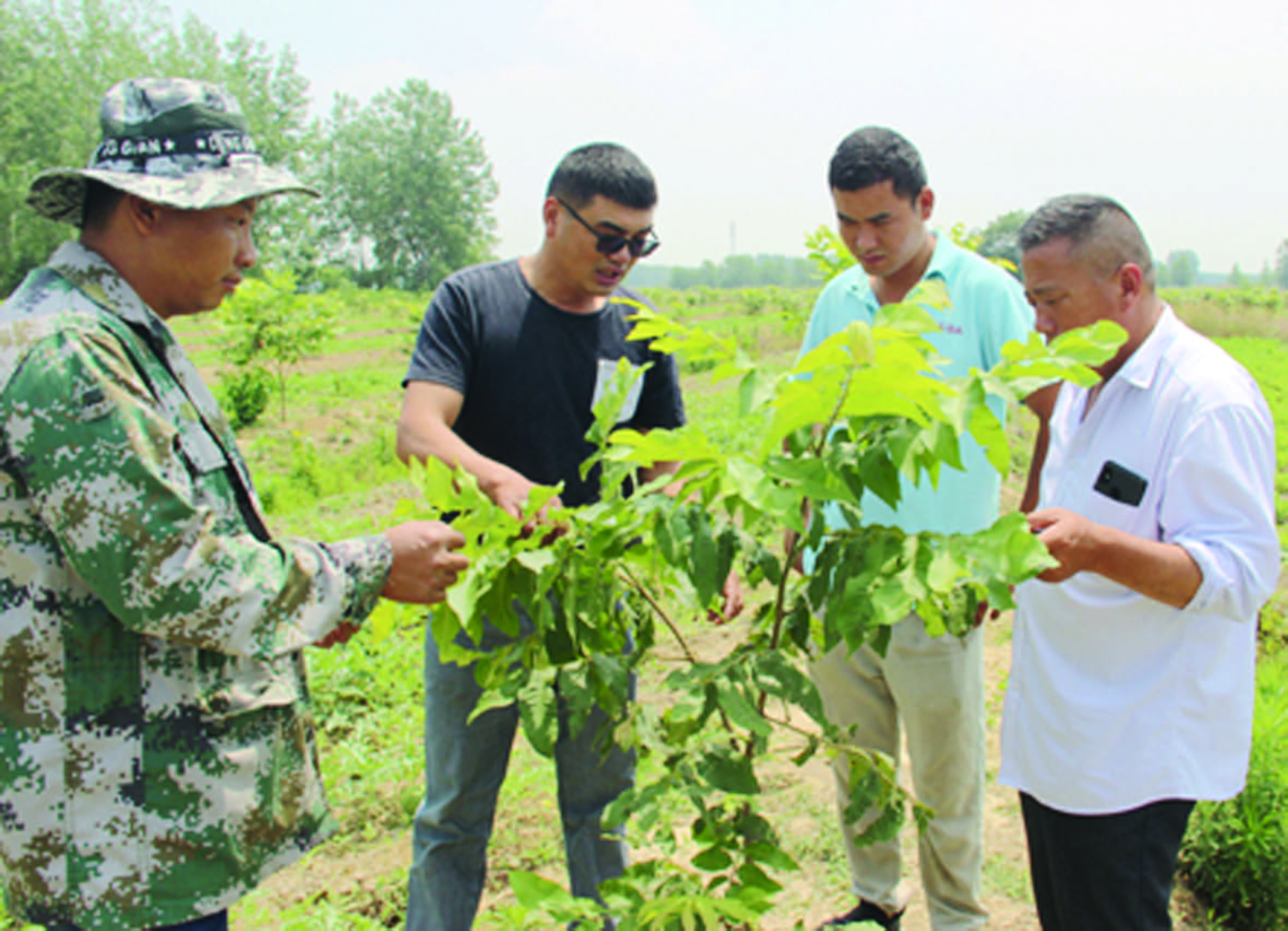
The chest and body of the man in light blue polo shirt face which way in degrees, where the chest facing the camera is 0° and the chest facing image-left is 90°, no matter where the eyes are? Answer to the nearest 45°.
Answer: approximately 45°

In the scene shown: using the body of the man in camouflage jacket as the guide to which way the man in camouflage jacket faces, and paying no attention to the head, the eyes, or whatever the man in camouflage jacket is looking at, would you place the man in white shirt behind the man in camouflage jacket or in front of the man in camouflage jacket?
in front

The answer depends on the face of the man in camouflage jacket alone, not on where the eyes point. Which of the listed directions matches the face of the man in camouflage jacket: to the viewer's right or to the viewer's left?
to the viewer's right

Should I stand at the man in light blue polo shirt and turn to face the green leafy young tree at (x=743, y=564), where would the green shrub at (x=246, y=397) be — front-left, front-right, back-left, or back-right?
back-right

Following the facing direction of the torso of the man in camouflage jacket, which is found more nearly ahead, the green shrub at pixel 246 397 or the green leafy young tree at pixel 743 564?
the green leafy young tree

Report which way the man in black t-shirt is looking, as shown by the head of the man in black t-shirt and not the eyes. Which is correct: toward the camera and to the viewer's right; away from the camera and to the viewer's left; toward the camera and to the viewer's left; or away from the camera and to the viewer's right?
toward the camera and to the viewer's right

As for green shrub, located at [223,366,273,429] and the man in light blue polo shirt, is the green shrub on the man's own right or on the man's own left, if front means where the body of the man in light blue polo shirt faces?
on the man's own right

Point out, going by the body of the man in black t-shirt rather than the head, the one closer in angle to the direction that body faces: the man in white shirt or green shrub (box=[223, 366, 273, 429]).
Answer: the man in white shirt

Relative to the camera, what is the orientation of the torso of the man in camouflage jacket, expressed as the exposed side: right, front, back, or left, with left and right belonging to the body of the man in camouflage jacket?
right

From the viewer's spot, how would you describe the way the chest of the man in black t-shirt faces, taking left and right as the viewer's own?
facing the viewer and to the right of the viewer

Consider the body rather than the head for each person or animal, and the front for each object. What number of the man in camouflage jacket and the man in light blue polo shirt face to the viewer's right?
1

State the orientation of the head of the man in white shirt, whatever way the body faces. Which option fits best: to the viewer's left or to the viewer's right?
to the viewer's left

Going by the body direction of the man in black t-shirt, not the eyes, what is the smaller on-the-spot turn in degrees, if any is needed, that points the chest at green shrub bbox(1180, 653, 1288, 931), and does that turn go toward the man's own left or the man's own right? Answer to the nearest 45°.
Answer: approximately 45° to the man's own left
